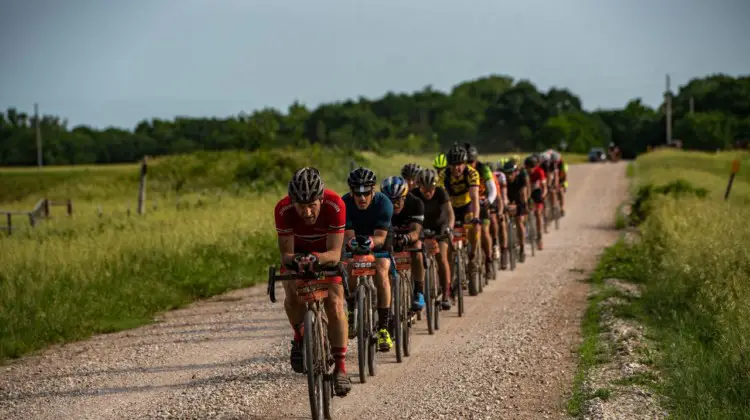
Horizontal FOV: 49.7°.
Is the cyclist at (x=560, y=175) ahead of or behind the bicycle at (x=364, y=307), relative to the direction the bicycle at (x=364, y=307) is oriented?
behind

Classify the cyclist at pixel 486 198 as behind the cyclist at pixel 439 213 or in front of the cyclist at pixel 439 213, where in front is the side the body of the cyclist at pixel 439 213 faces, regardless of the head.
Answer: behind

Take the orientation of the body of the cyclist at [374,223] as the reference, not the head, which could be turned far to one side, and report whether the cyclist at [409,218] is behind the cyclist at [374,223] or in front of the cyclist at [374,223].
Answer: behind

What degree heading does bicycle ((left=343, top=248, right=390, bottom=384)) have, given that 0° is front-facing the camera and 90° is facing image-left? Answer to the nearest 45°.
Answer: approximately 0°
